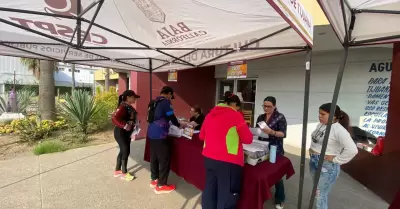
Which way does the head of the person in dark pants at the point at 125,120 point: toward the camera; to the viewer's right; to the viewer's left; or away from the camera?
to the viewer's right

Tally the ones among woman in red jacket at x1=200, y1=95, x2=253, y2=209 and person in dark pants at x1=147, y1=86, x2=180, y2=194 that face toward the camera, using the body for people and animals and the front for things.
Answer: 0

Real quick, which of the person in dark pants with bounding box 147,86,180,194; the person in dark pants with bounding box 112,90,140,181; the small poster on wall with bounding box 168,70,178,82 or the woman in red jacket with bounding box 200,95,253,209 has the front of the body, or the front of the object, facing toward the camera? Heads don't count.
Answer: the small poster on wall

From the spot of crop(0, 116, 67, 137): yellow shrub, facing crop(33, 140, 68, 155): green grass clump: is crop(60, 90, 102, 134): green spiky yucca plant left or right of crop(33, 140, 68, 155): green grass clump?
left

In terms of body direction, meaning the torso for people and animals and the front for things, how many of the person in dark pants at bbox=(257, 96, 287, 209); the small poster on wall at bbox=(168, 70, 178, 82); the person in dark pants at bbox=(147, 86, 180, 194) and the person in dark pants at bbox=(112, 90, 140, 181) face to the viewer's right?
2

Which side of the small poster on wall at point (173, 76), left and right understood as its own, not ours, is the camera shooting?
front

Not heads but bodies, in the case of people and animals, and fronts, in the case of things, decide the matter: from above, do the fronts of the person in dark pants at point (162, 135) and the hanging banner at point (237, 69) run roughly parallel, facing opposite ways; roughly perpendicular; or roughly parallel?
roughly perpendicular

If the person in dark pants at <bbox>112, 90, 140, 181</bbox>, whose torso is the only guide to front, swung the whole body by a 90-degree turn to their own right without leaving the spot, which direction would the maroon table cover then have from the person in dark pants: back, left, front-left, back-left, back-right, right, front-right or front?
front-left

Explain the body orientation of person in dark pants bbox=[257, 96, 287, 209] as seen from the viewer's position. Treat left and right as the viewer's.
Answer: facing the viewer and to the left of the viewer

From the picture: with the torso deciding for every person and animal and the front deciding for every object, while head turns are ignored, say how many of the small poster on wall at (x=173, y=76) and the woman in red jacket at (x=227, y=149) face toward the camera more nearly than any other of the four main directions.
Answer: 1

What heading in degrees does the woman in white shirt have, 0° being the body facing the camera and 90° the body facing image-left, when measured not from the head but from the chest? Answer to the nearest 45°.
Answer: approximately 45°

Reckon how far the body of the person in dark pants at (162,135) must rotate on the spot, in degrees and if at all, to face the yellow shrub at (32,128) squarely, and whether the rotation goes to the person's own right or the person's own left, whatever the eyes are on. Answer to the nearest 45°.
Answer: approximately 135° to the person's own left

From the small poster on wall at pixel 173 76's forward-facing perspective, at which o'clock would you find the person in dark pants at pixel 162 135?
The person in dark pants is roughly at 12 o'clock from the small poster on wall.

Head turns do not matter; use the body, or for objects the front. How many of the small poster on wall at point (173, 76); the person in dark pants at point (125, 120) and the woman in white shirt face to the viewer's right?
1

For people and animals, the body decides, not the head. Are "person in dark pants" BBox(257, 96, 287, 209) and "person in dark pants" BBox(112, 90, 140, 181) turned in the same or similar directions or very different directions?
very different directions
